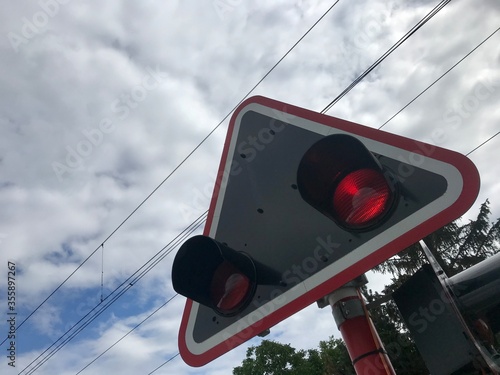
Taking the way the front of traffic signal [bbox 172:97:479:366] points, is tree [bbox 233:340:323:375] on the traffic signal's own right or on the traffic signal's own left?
on the traffic signal's own right
